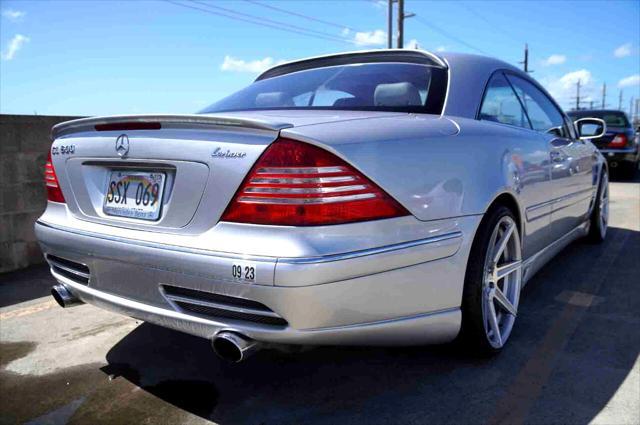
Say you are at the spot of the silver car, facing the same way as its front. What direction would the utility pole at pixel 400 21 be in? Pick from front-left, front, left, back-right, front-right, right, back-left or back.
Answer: front-left

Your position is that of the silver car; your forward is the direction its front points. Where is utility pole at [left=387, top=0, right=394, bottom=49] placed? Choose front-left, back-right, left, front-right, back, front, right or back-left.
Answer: front-left

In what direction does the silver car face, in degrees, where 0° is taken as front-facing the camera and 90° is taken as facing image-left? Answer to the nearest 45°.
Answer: approximately 225°

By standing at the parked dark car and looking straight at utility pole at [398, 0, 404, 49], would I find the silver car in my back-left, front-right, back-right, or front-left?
back-left

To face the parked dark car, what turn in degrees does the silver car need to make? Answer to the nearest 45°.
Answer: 0° — it already faces it
